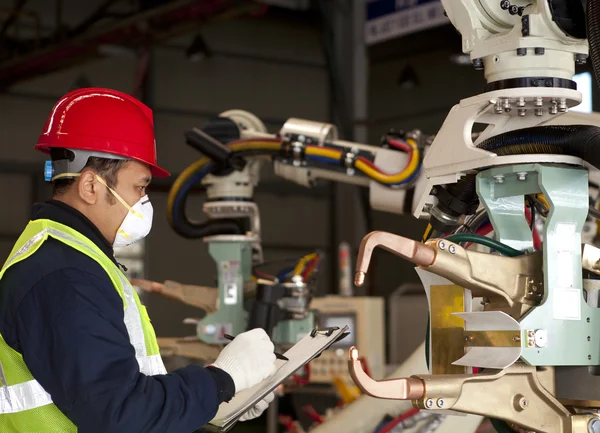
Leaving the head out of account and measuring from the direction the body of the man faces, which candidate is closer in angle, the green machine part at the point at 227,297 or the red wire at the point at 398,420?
the red wire

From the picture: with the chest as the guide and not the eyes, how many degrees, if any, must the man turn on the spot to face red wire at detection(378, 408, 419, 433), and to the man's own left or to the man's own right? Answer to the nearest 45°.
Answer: approximately 45° to the man's own left

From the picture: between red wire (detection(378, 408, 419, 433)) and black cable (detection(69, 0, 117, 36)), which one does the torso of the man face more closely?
the red wire

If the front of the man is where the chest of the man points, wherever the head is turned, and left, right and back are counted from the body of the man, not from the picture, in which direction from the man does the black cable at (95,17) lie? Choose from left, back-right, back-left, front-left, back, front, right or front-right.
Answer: left

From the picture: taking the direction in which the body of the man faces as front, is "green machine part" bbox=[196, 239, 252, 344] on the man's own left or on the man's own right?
on the man's own left

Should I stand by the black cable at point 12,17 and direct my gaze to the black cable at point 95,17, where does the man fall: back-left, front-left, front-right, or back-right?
front-right

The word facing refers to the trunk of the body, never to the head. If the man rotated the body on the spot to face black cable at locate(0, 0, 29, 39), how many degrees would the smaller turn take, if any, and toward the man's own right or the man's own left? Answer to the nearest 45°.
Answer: approximately 90° to the man's own left

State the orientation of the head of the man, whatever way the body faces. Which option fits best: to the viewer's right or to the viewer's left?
to the viewer's right

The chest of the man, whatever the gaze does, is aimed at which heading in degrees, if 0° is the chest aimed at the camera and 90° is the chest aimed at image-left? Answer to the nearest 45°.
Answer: approximately 270°

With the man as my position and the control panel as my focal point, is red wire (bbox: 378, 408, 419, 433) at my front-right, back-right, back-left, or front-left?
front-right
